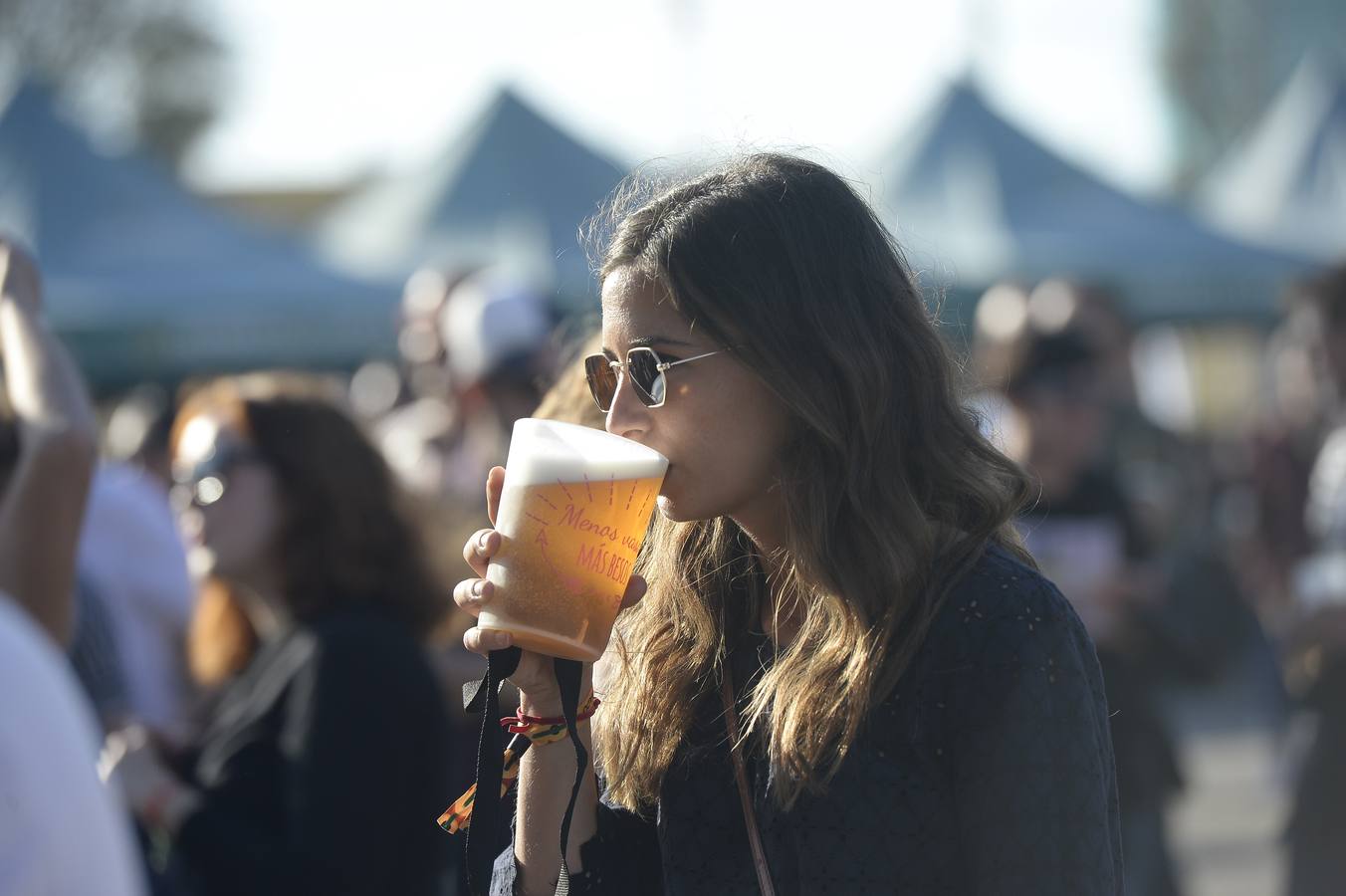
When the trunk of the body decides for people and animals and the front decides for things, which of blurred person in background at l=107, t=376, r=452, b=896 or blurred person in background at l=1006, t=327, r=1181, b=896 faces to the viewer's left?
blurred person in background at l=107, t=376, r=452, b=896

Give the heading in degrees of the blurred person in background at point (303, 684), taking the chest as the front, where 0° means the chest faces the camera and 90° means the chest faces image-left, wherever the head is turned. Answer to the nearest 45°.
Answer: approximately 90°

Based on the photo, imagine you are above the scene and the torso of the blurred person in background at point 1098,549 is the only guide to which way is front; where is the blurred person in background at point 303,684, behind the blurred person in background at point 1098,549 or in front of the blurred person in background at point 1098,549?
in front

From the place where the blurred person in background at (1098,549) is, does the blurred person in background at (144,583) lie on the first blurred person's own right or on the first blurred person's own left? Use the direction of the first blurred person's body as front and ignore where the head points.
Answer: on the first blurred person's own right

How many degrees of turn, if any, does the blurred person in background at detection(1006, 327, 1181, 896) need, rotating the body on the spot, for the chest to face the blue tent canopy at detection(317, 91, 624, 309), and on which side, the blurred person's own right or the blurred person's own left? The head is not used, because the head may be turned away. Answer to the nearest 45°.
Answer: approximately 135° to the blurred person's own right

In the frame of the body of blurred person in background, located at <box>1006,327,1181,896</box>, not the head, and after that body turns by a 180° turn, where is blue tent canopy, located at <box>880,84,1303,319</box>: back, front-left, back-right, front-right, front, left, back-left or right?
front

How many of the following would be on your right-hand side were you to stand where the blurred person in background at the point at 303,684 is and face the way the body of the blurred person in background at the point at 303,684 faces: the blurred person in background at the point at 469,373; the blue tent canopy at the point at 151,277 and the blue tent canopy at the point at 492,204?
3

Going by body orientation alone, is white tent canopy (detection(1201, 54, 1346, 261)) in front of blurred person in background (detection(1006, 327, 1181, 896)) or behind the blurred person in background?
behind

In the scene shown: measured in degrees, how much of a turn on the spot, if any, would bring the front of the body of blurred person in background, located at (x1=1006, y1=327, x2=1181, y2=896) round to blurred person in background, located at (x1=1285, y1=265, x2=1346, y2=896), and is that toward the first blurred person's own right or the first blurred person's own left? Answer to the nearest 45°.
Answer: approximately 90° to the first blurred person's own left

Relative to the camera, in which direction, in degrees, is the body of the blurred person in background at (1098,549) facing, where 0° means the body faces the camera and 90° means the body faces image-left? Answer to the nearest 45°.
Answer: approximately 0°

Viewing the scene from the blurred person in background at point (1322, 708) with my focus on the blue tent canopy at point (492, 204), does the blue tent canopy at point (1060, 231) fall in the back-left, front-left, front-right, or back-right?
front-right

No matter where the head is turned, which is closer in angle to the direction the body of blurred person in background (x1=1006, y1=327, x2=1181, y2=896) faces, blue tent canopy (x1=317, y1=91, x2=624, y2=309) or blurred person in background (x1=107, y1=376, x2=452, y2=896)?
the blurred person in background
